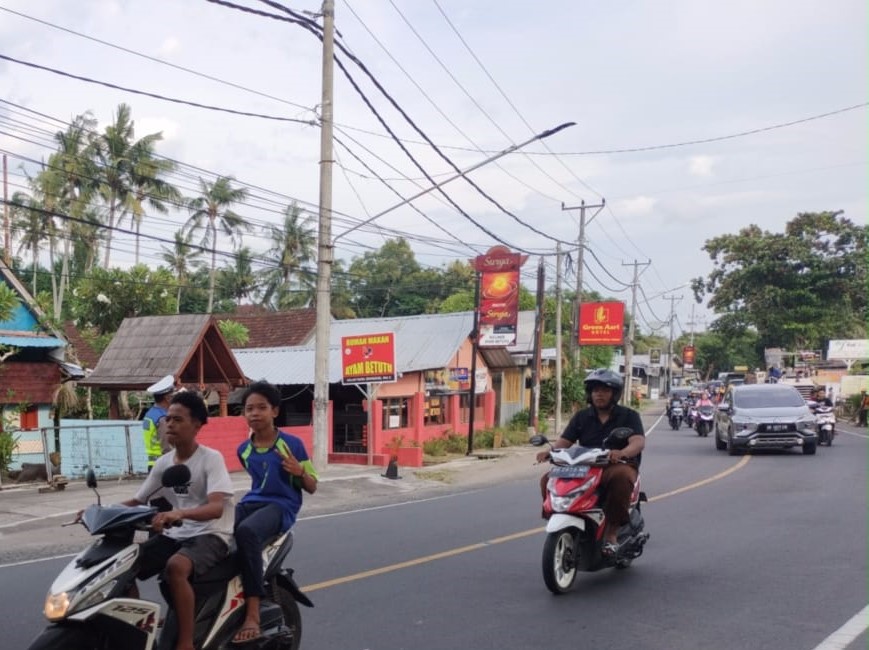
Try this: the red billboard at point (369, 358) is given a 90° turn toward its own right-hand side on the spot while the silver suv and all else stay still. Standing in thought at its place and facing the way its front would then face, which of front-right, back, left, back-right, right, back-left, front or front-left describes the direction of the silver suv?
back

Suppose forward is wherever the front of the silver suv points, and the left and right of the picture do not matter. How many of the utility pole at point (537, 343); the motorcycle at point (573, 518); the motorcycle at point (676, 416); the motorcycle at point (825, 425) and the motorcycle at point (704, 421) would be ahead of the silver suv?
1

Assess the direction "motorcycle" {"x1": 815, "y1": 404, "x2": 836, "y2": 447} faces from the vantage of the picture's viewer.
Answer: facing the viewer

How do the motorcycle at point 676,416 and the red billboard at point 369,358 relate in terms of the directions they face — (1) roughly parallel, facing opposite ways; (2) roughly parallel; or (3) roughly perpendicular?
roughly parallel

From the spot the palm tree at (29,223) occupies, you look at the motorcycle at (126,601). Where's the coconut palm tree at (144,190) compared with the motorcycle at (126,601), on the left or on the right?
left

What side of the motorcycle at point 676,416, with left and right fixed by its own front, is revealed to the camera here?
front

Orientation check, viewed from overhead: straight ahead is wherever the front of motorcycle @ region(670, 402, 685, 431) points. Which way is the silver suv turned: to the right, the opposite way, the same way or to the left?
the same way

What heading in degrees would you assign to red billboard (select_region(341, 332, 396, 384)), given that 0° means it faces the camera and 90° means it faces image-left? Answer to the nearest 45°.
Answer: approximately 0°

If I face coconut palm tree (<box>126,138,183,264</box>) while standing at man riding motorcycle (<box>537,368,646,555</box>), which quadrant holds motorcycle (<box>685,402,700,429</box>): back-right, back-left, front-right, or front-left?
front-right

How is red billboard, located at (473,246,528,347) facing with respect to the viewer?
toward the camera

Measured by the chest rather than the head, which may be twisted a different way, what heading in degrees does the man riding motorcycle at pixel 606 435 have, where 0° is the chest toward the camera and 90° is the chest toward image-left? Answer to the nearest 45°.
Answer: approximately 45°

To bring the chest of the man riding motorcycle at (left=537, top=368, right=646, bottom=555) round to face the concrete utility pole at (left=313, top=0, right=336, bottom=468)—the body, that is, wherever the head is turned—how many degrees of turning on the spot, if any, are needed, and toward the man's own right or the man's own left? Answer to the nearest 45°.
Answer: approximately 90° to the man's own right

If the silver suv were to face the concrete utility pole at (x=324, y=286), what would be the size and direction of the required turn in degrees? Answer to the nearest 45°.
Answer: approximately 45° to its right

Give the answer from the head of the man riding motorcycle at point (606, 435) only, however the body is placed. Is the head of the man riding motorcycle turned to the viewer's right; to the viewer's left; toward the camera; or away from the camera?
toward the camera

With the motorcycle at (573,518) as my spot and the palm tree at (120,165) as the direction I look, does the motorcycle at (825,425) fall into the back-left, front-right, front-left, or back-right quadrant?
front-right

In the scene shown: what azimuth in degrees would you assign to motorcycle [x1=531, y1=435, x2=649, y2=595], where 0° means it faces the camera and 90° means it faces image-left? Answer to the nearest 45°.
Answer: approximately 45°

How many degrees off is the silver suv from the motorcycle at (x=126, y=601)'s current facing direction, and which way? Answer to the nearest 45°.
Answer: approximately 180°

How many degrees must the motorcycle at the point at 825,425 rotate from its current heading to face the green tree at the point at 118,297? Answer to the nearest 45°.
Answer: approximately 90° to its right

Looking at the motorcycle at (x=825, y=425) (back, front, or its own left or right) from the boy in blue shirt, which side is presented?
front
